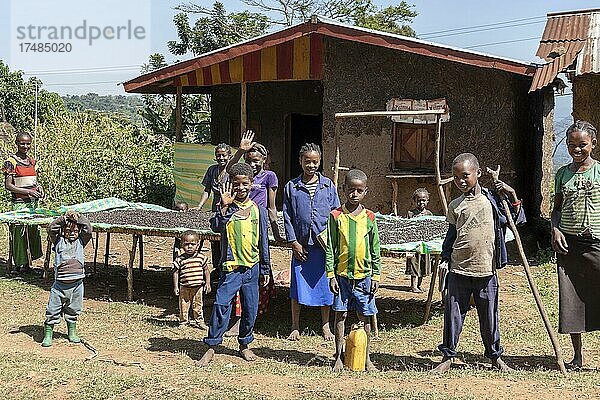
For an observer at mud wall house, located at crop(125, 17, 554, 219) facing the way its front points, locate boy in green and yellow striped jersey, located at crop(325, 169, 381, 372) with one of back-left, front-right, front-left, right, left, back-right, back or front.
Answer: front-left

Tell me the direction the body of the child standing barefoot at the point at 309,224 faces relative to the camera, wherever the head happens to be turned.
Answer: toward the camera

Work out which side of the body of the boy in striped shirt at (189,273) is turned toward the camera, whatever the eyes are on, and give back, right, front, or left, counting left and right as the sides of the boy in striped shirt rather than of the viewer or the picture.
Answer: front

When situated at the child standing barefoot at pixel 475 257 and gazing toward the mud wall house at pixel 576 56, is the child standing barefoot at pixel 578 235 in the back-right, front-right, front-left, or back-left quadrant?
front-right

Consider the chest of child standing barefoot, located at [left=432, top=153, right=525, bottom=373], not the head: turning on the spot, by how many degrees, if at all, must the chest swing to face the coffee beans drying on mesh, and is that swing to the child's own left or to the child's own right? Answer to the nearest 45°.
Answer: approximately 135° to the child's own right

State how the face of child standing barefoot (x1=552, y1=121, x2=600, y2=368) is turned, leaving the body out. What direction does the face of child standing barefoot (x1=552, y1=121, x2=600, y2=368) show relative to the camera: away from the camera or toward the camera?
toward the camera

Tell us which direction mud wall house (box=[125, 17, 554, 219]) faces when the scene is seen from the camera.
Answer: facing the viewer and to the left of the viewer

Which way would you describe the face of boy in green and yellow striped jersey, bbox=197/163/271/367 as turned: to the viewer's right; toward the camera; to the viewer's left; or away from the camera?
toward the camera

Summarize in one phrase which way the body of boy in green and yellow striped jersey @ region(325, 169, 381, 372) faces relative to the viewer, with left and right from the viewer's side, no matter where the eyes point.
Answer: facing the viewer
